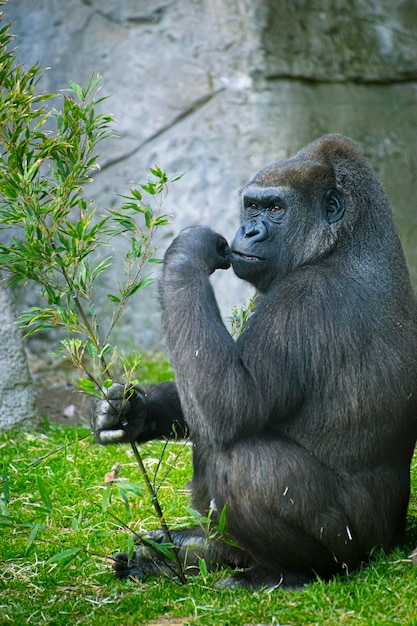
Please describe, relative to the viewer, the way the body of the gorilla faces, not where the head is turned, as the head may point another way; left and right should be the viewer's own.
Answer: facing to the left of the viewer
